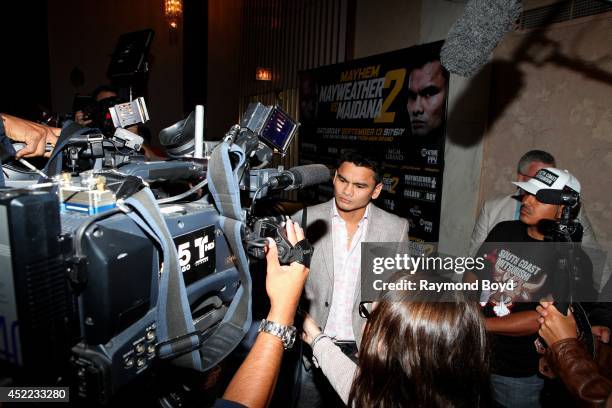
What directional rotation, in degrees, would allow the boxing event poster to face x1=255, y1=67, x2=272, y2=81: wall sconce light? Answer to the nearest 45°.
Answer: approximately 90° to its right

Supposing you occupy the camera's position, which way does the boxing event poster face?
facing the viewer and to the left of the viewer

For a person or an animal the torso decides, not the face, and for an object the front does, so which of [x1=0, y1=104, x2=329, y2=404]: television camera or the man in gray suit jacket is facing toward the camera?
the man in gray suit jacket

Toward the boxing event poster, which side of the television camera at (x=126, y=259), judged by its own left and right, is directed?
front

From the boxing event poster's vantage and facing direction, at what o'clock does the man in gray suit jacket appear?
The man in gray suit jacket is roughly at 11 o'clock from the boxing event poster.

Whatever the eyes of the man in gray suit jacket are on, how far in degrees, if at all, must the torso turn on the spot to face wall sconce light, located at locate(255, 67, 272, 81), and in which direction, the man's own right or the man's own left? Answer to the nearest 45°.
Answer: approximately 180°

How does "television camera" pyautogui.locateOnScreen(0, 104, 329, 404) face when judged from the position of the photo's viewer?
facing away from the viewer and to the right of the viewer

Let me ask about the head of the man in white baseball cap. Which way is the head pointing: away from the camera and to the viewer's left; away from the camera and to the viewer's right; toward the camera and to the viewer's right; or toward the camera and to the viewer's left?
toward the camera and to the viewer's left

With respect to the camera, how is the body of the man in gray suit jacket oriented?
toward the camera

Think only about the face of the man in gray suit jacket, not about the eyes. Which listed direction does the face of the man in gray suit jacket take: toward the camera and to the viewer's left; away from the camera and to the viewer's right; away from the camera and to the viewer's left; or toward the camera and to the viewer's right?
toward the camera and to the viewer's left

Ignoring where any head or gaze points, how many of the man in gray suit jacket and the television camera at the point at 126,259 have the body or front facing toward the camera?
1

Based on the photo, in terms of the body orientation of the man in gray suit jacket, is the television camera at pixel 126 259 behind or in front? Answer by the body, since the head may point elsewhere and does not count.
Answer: in front

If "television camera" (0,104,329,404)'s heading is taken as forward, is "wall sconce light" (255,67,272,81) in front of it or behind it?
in front

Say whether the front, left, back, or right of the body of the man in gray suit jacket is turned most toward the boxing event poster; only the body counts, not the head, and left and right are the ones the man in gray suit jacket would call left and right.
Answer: back

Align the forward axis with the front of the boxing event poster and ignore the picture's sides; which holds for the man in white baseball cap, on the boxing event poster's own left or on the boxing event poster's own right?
on the boxing event poster's own left

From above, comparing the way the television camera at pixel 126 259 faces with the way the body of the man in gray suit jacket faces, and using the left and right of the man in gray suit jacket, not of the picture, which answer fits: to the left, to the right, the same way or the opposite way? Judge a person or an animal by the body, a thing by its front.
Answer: the opposite way
